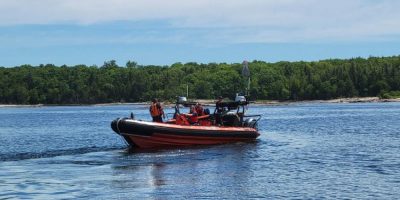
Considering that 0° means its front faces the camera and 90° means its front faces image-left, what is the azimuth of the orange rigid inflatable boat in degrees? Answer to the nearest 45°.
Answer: approximately 45°
